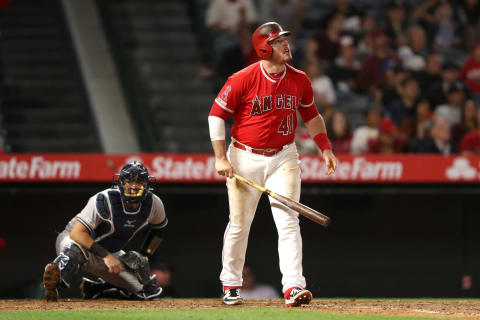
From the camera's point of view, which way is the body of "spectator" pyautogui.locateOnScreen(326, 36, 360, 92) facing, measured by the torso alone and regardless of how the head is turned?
toward the camera

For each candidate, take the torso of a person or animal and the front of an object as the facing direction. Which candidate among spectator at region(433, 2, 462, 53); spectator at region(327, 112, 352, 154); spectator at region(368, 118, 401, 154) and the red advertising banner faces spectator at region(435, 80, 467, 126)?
spectator at region(433, 2, 462, 53)

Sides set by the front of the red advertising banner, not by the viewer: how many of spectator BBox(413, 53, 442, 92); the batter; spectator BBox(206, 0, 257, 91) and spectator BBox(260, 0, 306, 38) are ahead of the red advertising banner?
1

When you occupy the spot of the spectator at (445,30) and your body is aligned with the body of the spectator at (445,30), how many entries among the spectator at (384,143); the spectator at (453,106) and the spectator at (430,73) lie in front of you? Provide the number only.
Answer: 3

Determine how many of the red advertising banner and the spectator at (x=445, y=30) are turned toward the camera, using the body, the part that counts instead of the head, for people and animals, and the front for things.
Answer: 2

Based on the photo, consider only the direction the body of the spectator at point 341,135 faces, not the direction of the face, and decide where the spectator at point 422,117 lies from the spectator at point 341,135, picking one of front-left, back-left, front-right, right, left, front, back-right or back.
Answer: back-left

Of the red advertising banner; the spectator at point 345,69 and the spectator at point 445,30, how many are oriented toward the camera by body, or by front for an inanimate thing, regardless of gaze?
3

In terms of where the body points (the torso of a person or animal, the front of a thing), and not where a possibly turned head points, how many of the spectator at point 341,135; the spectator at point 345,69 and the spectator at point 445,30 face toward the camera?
3

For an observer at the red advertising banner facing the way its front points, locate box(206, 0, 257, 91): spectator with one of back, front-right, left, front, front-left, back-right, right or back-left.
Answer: back

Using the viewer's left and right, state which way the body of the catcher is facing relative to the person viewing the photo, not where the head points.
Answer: facing the viewer and to the right of the viewer
